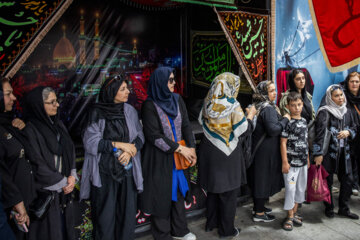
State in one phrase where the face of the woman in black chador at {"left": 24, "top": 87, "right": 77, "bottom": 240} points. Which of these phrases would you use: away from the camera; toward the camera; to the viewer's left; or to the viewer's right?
to the viewer's right

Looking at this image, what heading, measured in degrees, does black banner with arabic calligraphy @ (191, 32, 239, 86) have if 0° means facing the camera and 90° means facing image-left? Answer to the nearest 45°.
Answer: approximately 0°

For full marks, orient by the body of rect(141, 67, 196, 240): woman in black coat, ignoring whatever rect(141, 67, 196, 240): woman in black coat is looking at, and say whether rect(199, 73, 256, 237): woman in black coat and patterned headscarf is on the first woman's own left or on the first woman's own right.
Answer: on the first woman's own left

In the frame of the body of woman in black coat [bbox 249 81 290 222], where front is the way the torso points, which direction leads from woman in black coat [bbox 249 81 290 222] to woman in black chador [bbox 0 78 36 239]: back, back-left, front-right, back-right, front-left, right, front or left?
back-right

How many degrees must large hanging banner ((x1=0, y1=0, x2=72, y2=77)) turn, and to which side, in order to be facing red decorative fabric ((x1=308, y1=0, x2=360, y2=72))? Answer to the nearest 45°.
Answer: approximately 90° to its left

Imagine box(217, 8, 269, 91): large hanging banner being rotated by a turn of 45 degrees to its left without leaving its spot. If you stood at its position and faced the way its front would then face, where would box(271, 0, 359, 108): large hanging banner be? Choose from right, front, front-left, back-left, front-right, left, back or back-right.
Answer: left

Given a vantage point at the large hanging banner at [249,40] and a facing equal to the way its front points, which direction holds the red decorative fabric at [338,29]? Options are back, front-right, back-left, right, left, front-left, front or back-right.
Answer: back-left

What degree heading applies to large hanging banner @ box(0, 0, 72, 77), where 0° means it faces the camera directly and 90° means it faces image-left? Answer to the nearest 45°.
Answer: approximately 0°
